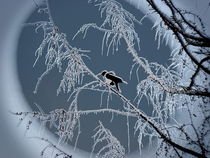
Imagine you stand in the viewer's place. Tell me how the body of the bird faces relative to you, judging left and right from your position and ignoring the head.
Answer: facing to the left of the viewer
